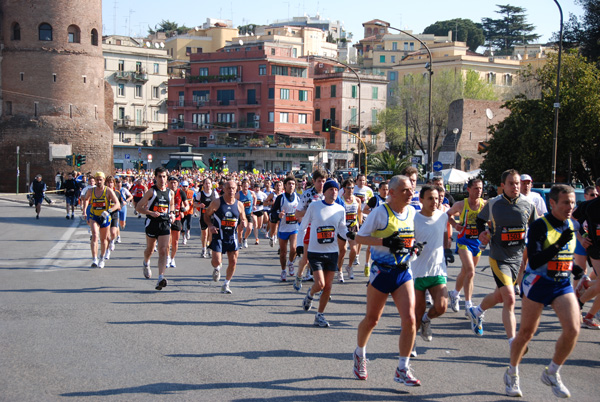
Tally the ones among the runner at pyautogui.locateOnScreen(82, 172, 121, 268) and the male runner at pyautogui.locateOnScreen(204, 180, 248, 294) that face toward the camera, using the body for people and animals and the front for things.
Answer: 2

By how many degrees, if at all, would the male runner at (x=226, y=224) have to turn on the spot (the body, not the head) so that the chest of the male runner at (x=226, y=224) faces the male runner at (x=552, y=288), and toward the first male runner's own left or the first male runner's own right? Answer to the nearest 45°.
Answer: approximately 45° to the first male runner's own left

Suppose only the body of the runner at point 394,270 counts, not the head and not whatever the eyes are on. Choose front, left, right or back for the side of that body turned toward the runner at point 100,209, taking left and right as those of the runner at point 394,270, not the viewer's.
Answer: back

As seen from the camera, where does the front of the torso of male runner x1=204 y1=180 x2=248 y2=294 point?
toward the camera

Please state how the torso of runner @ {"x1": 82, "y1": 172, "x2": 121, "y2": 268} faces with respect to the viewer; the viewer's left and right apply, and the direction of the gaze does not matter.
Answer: facing the viewer

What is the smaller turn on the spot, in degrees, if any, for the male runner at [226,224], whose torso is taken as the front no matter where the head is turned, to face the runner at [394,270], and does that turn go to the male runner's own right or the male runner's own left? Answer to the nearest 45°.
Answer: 0° — they already face them

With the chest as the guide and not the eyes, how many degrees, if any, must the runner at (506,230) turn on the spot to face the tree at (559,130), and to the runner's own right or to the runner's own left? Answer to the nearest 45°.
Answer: approximately 135° to the runner's own left

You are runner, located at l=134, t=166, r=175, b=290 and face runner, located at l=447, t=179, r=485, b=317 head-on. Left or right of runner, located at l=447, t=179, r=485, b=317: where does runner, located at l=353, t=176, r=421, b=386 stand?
right
